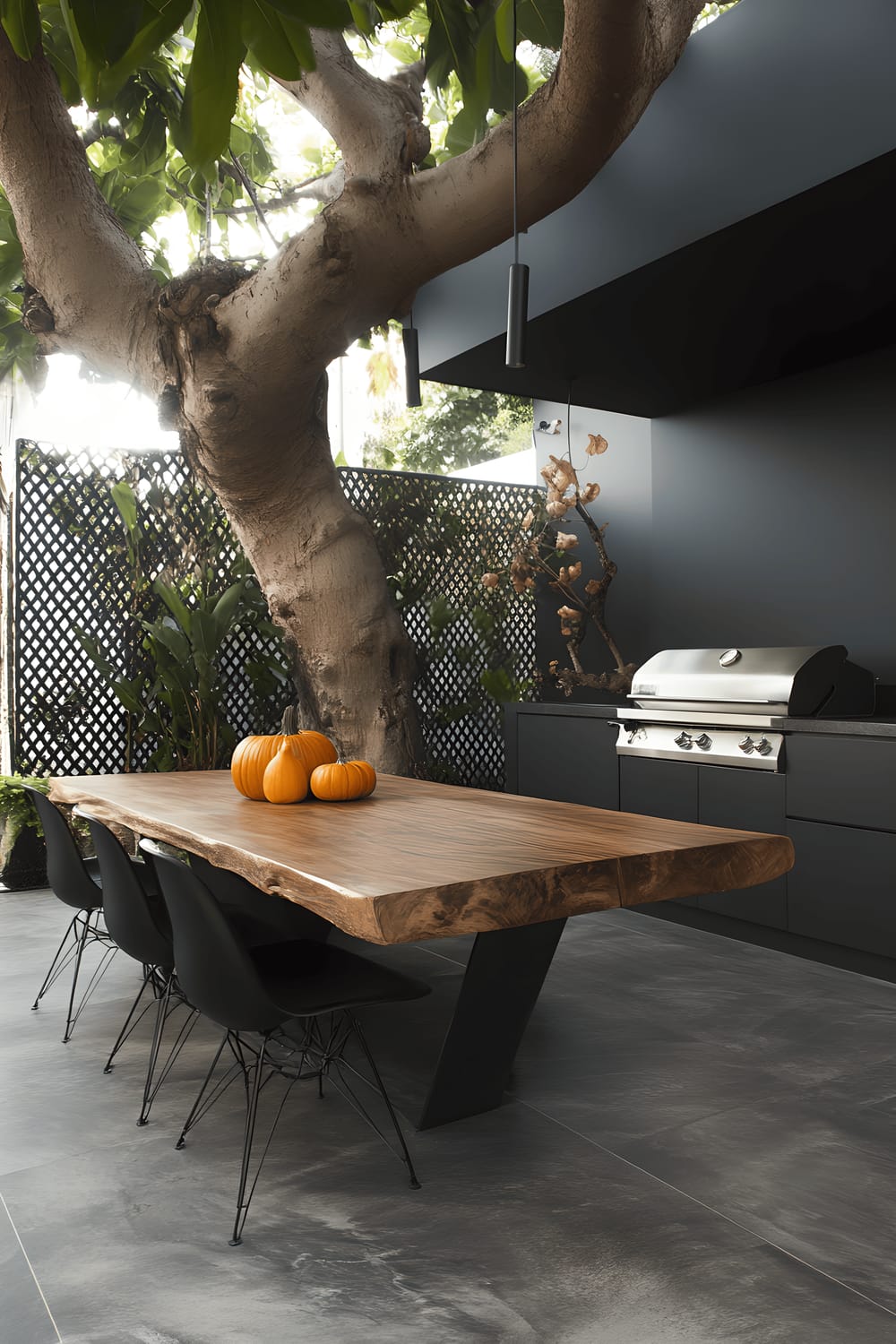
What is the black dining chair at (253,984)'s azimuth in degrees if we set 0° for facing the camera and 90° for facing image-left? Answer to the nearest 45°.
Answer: approximately 225°

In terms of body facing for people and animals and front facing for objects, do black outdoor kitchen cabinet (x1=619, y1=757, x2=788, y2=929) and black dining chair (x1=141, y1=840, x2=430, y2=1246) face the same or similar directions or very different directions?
very different directions

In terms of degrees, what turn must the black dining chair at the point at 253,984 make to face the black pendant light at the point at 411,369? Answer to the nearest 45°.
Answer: approximately 45° to its left

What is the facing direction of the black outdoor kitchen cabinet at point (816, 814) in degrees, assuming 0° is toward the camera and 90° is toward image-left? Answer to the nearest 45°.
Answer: approximately 45°

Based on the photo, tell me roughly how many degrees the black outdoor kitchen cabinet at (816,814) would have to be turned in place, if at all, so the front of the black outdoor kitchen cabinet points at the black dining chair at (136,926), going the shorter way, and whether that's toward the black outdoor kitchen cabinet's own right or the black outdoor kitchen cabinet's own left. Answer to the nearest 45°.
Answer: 0° — it already faces it

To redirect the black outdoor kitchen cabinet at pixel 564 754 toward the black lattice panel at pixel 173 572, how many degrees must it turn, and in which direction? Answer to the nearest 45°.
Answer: approximately 45° to its right

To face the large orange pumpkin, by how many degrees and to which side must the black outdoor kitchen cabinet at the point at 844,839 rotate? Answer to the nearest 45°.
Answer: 0° — it already faces it

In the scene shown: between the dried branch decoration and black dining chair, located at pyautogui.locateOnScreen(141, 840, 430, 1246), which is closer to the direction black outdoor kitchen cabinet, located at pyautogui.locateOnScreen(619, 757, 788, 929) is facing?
the black dining chair

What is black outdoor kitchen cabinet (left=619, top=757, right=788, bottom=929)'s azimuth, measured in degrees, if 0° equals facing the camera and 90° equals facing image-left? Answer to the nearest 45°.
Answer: approximately 45°
